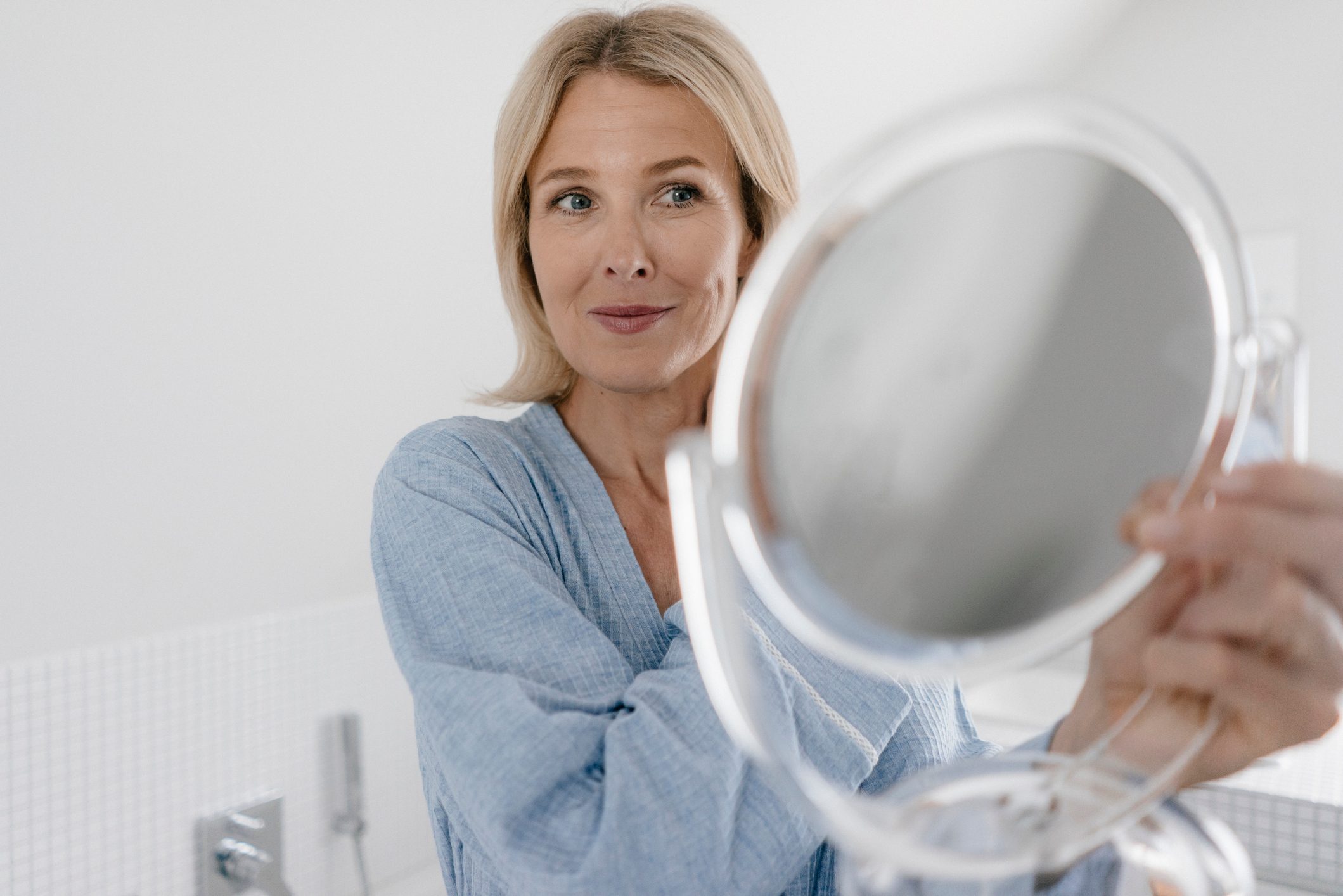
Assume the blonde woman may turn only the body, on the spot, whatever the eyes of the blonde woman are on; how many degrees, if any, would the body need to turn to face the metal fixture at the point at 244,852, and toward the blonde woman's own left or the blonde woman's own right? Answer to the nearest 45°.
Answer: approximately 180°

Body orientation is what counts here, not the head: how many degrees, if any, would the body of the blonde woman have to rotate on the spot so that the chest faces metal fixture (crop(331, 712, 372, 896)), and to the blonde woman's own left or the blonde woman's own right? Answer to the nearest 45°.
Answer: approximately 180°
